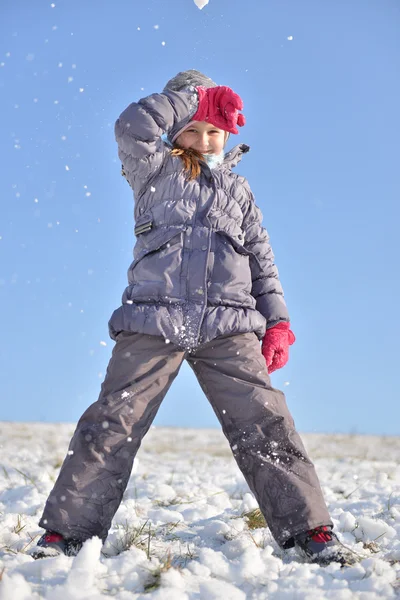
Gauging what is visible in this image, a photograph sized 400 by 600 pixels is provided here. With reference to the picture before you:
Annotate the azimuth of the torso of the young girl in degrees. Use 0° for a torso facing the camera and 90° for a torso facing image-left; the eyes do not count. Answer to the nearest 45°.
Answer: approximately 0°
